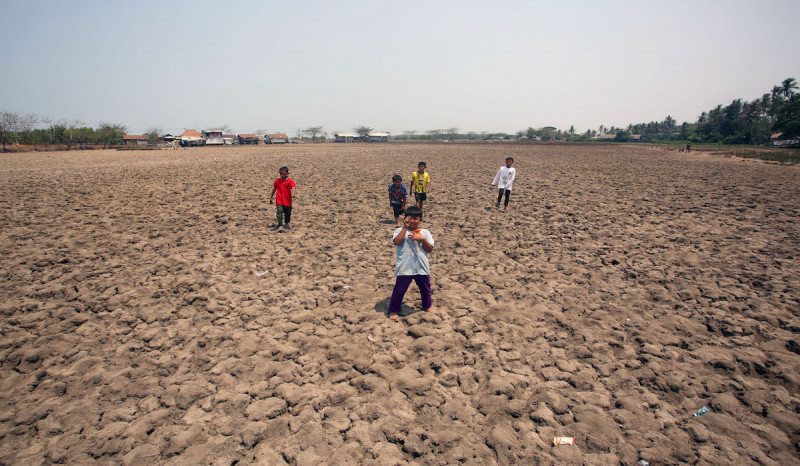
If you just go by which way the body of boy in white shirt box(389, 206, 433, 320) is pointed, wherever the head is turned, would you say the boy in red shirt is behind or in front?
behind

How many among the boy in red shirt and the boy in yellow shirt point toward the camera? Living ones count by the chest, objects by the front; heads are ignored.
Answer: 2

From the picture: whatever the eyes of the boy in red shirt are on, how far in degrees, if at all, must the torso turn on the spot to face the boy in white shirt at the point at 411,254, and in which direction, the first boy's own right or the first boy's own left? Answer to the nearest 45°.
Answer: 0° — they already face them

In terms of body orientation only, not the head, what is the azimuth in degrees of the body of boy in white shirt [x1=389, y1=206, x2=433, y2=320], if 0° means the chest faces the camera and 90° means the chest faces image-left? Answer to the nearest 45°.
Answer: approximately 0°
